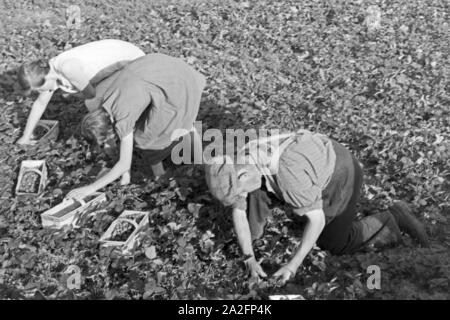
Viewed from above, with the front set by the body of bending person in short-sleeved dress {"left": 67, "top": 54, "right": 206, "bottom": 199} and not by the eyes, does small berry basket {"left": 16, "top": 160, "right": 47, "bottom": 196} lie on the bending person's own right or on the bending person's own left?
on the bending person's own right

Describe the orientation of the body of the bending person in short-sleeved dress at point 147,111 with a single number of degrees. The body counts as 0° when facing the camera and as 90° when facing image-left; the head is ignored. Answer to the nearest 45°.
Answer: approximately 45°

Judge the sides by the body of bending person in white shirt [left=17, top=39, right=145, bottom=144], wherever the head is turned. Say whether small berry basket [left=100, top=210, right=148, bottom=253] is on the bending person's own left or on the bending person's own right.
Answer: on the bending person's own left

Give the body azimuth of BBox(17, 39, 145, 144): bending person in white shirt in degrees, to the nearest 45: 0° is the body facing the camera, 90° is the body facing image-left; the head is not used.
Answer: approximately 90°

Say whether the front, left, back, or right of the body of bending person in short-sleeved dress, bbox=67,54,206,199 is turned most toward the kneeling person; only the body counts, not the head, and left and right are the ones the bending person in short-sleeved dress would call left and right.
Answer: left
